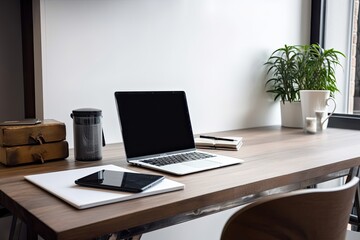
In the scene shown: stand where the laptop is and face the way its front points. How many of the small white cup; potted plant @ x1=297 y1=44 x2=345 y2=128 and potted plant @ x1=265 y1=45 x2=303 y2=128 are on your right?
0

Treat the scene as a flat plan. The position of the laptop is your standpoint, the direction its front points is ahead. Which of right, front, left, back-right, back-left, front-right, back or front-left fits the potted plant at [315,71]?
left

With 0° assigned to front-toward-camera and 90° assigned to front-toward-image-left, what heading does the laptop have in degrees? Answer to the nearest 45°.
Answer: approximately 315°

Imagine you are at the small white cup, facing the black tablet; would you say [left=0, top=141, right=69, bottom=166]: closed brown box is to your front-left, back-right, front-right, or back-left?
front-right

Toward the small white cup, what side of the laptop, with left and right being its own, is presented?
left

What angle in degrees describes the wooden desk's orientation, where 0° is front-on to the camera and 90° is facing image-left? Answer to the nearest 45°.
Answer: approximately 315°

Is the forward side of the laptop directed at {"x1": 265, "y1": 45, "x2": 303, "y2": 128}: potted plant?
no
